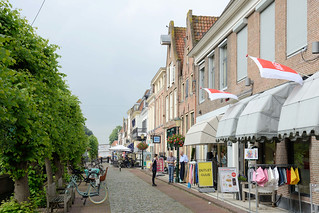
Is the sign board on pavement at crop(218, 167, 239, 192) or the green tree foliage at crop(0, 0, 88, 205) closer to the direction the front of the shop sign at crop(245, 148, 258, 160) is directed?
the green tree foliage

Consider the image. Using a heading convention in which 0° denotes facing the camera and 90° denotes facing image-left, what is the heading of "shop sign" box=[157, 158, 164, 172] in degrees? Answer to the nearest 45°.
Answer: approximately 0°

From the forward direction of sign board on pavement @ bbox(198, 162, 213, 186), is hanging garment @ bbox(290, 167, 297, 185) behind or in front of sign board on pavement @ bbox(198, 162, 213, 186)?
in front

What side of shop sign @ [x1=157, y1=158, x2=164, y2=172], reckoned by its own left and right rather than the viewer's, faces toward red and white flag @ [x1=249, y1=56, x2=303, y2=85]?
front

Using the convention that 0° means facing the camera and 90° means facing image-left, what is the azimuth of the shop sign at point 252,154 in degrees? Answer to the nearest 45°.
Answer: approximately 0°

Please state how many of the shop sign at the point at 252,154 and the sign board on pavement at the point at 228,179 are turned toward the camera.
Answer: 2

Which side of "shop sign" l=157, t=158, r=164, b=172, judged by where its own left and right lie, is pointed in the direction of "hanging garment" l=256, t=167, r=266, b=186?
front
